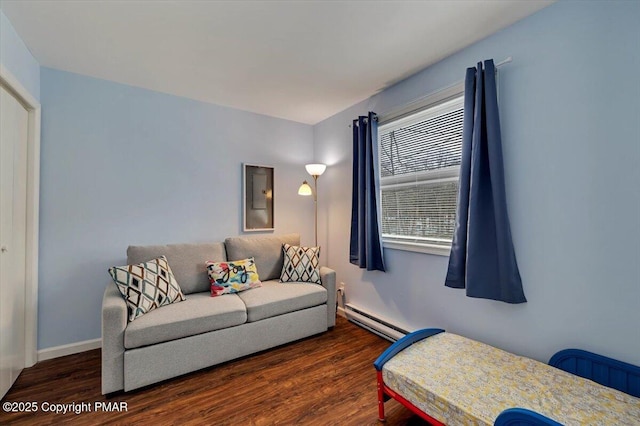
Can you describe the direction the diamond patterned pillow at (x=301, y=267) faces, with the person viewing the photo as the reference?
facing the viewer

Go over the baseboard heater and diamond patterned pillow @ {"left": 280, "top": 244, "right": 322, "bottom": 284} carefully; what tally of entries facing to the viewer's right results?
0

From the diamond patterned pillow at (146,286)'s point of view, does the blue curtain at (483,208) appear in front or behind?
in front

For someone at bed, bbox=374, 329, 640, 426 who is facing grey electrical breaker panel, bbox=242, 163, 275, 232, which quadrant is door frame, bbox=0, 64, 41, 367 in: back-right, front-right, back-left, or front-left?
front-left

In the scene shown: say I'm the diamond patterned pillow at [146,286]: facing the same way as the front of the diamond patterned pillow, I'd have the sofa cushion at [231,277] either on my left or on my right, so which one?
on my left

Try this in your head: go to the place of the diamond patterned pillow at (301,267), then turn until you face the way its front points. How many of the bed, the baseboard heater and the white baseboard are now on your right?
1

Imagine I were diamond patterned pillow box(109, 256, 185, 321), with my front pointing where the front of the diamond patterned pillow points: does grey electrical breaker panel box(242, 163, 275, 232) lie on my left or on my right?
on my left

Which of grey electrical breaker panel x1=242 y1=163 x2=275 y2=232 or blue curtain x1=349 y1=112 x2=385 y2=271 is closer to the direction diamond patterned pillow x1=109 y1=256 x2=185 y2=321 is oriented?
the blue curtain

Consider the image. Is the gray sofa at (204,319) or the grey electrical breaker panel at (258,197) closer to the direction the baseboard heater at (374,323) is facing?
the gray sofa

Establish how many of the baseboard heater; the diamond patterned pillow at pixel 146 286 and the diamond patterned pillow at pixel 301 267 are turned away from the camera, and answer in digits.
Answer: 0

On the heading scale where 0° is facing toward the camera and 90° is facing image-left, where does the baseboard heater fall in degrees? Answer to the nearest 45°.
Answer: approximately 45°

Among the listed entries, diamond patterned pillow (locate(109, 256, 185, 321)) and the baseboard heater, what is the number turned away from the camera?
0
